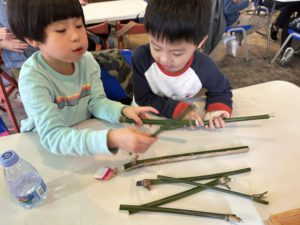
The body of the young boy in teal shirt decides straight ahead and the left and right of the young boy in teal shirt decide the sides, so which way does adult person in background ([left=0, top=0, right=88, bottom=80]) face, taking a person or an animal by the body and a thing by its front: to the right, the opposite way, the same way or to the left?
the same way

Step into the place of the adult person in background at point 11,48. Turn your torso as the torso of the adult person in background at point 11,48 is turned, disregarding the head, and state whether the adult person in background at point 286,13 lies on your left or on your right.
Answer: on your left

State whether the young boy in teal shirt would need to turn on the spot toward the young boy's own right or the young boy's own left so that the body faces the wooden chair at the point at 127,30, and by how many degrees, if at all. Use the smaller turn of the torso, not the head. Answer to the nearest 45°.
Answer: approximately 135° to the young boy's own left

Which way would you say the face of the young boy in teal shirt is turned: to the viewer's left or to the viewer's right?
to the viewer's right

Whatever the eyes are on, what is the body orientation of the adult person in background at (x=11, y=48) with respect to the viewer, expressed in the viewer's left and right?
facing the viewer and to the right of the viewer

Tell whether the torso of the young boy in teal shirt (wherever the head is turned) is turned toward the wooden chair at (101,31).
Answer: no

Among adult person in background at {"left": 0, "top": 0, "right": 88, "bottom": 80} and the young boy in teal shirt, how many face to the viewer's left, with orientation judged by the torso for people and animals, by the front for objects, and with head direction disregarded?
0

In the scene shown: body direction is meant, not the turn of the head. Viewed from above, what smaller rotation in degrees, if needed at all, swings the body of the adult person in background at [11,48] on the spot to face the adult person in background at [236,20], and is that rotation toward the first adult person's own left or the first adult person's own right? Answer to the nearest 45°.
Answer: approximately 45° to the first adult person's own left
